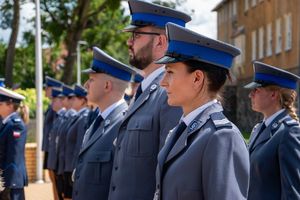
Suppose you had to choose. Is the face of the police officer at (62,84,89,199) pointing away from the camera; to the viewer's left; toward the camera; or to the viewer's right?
to the viewer's left

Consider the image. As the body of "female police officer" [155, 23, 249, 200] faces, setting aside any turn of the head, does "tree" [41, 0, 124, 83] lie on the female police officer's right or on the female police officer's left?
on the female police officer's right

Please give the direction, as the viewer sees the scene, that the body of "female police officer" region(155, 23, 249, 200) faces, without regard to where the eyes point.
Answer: to the viewer's left

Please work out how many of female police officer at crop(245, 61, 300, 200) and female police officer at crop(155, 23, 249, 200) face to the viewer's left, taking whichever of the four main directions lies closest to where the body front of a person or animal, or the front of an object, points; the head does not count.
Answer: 2

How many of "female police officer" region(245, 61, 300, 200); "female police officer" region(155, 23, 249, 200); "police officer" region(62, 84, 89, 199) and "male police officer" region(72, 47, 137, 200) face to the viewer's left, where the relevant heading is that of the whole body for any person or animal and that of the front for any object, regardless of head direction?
4

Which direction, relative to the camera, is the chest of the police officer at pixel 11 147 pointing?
to the viewer's left

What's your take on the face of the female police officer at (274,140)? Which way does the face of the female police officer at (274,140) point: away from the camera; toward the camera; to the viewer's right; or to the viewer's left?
to the viewer's left

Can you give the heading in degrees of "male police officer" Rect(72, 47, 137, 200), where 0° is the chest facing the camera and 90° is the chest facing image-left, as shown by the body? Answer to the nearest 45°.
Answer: approximately 90°

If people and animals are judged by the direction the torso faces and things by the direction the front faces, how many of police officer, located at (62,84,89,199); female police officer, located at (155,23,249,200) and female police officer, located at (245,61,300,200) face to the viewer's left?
3

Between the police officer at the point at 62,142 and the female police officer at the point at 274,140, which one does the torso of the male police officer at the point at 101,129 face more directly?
the police officer

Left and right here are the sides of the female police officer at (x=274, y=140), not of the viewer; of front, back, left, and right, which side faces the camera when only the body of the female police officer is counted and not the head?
left

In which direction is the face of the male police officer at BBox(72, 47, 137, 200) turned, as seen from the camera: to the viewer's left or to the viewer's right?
to the viewer's left

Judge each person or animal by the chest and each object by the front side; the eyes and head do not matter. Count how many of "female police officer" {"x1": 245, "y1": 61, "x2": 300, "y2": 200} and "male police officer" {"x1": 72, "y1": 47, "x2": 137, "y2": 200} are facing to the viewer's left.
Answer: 2
